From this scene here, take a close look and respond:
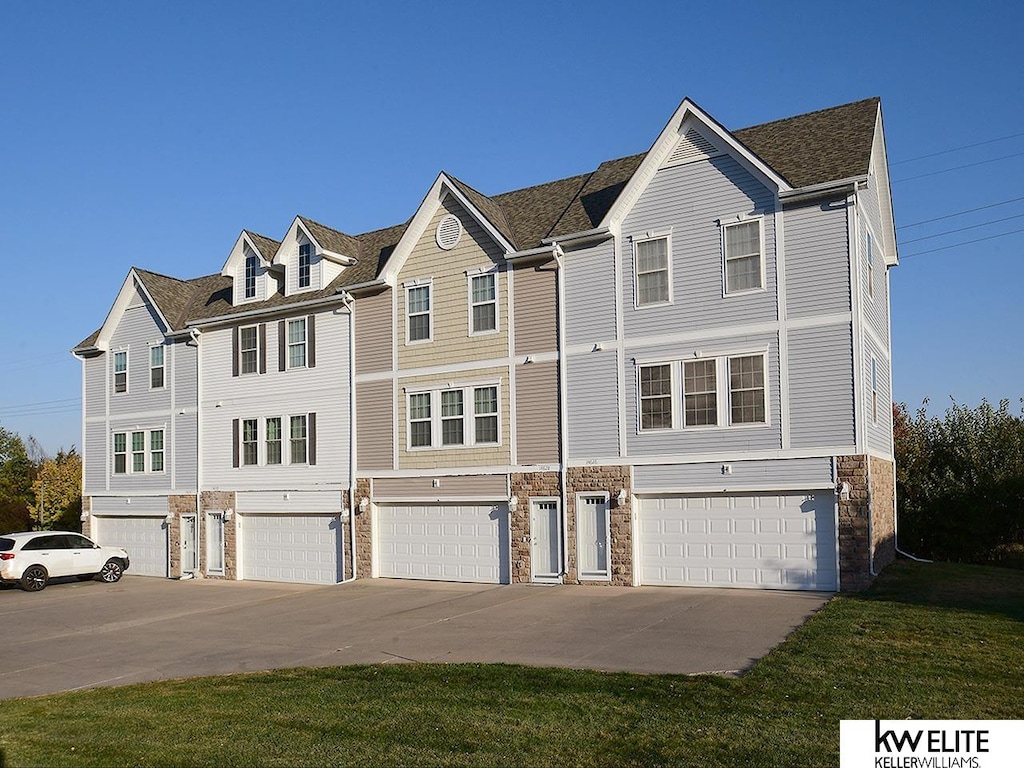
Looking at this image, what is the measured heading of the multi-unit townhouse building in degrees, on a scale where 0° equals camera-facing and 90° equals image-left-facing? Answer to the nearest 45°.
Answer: approximately 45°

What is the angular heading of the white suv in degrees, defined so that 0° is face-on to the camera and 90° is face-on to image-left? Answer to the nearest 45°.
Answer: approximately 225°

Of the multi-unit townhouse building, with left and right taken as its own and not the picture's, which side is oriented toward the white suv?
right

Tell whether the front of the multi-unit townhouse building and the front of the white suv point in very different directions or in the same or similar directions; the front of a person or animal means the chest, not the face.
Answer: very different directions
